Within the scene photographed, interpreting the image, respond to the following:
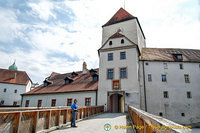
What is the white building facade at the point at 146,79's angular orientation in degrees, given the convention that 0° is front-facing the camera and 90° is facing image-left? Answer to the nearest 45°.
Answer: approximately 0°

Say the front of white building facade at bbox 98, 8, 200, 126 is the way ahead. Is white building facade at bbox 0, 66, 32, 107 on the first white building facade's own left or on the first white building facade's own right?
on the first white building facade's own right
